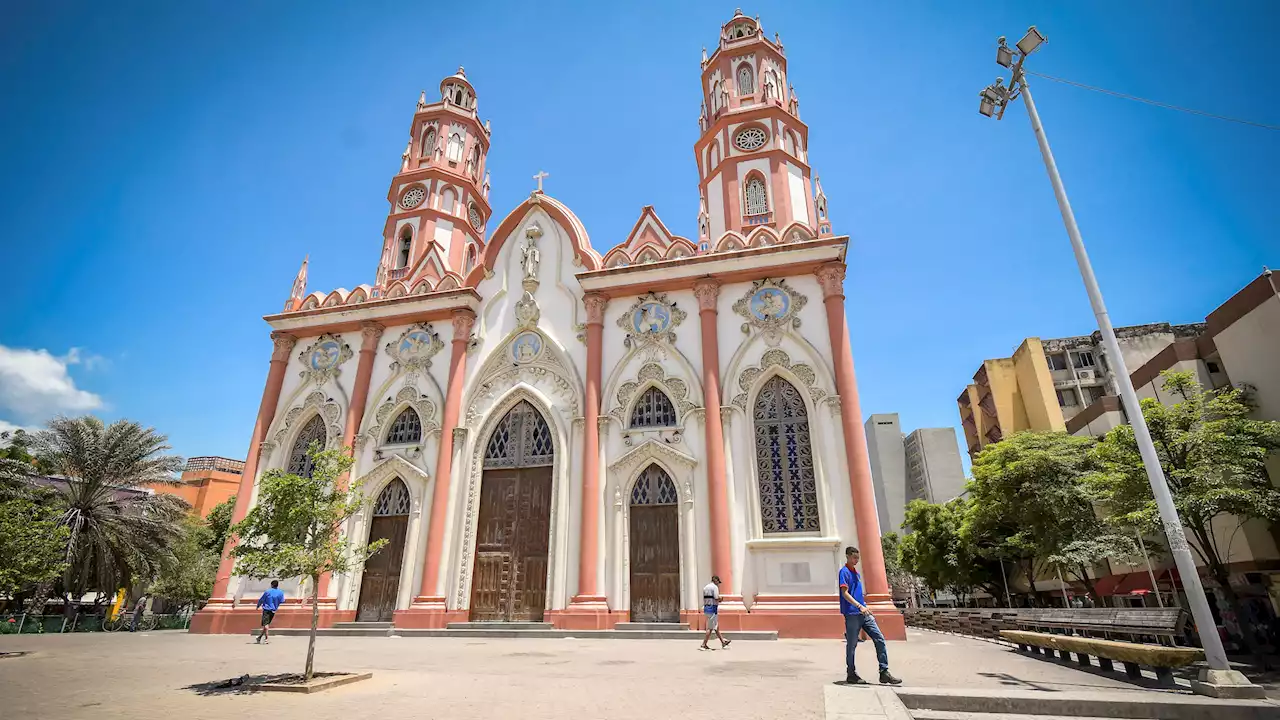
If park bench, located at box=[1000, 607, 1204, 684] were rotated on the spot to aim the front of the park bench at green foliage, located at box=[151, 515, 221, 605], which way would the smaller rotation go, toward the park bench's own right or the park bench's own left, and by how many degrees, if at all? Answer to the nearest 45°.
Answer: approximately 45° to the park bench's own right

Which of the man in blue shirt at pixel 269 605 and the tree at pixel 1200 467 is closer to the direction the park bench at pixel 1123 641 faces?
the man in blue shirt

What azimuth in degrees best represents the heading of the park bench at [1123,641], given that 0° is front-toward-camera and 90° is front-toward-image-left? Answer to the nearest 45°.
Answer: approximately 45°

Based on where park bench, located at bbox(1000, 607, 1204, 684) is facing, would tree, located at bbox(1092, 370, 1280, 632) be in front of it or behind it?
behind

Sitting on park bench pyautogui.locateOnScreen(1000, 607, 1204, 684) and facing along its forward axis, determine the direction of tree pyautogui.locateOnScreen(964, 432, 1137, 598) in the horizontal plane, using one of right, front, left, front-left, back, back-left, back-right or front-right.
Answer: back-right

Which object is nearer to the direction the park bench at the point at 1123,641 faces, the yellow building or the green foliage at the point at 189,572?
the green foliage

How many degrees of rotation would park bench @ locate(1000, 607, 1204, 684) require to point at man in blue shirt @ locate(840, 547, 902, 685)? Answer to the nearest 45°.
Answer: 0° — it already faces them

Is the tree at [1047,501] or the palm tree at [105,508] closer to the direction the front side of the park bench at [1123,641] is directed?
the palm tree
